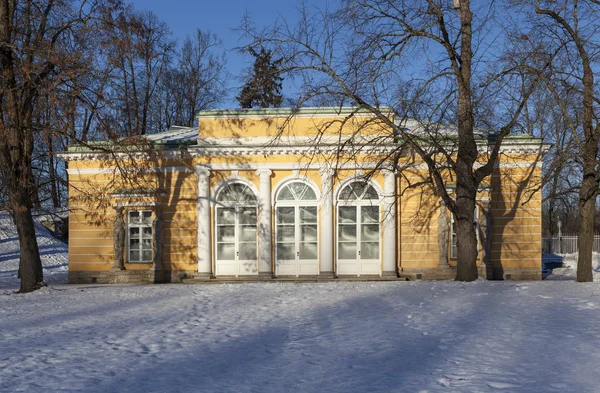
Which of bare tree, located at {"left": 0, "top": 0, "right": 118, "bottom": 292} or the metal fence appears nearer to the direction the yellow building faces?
the bare tree

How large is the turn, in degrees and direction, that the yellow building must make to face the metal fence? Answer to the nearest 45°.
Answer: approximately 135° to its left

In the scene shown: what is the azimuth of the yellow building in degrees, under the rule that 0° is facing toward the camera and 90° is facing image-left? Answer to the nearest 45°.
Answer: approximately 0°
